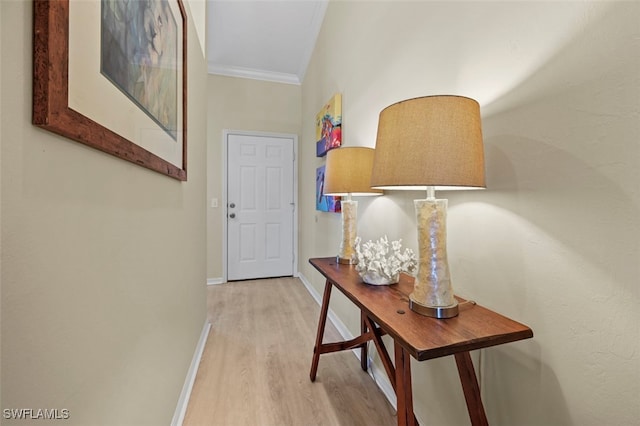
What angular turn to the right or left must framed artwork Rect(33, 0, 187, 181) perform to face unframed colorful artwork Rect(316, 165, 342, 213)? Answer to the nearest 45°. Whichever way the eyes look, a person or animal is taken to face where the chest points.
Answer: approximately 90° to its left

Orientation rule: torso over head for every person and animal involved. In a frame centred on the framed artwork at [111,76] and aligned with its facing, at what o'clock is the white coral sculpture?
The white coral sculpture is roughly at 11 o'clock from the framed artwork.

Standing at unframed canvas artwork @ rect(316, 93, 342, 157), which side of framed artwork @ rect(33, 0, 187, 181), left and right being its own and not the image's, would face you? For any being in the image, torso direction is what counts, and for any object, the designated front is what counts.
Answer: left

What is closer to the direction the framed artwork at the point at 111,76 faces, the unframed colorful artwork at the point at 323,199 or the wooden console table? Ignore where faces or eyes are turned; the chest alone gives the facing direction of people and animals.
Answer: the wooden console table

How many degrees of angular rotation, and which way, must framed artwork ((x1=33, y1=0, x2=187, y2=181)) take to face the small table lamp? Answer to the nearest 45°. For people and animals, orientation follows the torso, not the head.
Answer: approximately 45° to its left

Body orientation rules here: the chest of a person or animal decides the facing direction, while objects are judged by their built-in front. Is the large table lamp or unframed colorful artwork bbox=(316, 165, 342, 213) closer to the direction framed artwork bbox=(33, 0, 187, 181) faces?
the large table lamp

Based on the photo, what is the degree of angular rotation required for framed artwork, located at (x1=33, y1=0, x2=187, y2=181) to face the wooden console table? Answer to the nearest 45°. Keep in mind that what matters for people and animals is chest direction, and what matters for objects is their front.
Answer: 0° — it already faces it

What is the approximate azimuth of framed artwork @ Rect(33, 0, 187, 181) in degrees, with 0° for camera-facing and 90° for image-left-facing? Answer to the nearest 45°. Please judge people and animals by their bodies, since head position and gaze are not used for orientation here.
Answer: approximately 315°

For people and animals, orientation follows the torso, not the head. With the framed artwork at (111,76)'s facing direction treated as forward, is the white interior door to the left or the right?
on its left
